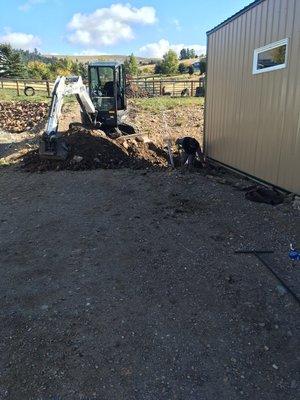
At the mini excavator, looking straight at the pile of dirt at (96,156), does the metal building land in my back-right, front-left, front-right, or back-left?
front-left

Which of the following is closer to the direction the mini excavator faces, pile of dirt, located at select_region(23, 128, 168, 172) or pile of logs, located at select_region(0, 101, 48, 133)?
the pile of dirt

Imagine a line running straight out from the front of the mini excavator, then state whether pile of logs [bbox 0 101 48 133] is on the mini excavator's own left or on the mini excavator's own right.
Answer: on the mini excavator's own right

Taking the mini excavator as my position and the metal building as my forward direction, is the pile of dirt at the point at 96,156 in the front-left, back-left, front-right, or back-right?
front-right

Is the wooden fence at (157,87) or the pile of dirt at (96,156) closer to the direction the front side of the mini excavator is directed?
the pile of dirt

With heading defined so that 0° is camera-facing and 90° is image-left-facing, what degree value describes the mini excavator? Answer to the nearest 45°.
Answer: approximately 45°

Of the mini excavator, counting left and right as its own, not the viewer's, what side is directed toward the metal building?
left

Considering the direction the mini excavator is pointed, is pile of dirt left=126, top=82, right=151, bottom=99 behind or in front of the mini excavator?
behind

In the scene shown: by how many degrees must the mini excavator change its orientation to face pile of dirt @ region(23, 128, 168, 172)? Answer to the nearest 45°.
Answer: approximately 45° to its left

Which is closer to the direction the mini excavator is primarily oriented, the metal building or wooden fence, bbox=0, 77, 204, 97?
the metal building

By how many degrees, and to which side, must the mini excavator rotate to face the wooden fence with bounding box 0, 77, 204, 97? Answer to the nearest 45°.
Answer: approximately 135° to its right

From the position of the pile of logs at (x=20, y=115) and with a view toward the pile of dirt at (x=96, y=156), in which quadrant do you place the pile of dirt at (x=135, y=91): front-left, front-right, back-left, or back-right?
back-left
